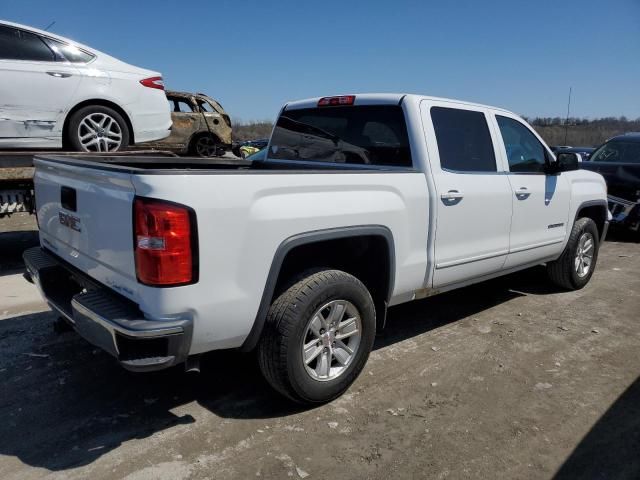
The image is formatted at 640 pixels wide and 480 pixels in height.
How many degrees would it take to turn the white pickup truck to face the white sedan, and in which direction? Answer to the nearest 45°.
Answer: approximately 90° to its left

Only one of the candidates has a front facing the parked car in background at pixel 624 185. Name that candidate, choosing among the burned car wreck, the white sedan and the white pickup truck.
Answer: the white pickup truck

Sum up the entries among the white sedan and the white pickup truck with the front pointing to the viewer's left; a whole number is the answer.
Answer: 1

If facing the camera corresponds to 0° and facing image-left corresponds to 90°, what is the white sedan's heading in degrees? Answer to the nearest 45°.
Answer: approximately 90°

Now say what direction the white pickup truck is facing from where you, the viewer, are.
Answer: facing away from the viewer and to the right of the viewer

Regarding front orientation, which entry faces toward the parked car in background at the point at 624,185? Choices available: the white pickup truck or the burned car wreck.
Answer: the white pickup truck

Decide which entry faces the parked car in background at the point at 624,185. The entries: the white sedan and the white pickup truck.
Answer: the white pickup truck

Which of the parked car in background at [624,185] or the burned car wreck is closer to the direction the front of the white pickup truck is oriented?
the parked car in background

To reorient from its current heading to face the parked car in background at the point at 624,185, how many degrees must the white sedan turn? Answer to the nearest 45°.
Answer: approximately 180°

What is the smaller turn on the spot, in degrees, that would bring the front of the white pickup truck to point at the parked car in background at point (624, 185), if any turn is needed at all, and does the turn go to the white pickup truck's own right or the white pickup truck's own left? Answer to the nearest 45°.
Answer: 0° — it already faces it

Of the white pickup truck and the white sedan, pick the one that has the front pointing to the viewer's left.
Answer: the white sedan
